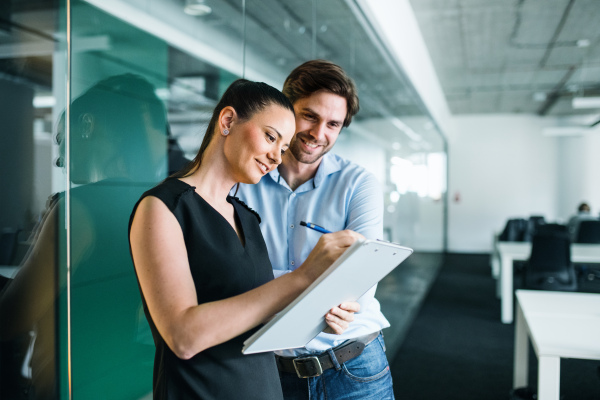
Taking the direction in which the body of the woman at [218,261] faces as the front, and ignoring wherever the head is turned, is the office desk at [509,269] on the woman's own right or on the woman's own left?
on the woman's own left

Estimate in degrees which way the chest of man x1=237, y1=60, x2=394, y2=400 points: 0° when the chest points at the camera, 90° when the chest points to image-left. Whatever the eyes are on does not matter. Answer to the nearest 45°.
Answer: approximately 45°

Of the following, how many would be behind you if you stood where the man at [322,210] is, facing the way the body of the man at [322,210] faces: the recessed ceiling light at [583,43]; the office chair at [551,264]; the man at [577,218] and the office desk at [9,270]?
3

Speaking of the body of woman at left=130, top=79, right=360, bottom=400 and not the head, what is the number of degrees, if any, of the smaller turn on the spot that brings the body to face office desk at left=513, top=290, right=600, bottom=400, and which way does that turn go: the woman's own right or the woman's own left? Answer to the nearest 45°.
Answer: approximately 90° to the woman's own left

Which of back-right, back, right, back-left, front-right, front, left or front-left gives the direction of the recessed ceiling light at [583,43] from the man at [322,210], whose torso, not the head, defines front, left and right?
back

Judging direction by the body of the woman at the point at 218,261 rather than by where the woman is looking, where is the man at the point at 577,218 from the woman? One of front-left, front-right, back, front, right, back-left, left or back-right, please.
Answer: left

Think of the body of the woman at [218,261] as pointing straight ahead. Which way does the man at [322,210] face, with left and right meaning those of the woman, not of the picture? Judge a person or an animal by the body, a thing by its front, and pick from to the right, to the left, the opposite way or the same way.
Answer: to the right

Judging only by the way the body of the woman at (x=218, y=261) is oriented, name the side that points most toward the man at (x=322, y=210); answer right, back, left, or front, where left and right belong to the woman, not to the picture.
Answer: left

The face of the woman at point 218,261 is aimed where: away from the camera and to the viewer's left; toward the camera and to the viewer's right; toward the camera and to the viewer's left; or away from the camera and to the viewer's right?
toward the camera and to the viewer's right

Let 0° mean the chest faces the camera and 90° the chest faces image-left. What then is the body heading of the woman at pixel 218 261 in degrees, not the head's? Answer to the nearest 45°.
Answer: approximately 315°

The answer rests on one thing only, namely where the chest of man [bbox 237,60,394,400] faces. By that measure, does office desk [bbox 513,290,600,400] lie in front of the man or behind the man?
behind

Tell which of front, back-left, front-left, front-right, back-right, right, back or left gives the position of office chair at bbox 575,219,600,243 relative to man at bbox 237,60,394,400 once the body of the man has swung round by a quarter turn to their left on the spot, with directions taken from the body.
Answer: left

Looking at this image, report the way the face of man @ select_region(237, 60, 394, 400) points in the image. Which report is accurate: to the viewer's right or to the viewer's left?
to the viewer's left

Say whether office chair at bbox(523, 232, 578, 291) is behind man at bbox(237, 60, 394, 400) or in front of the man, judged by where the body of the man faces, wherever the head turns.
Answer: behind

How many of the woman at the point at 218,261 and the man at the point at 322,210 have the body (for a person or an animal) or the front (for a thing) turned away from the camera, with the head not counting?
0
